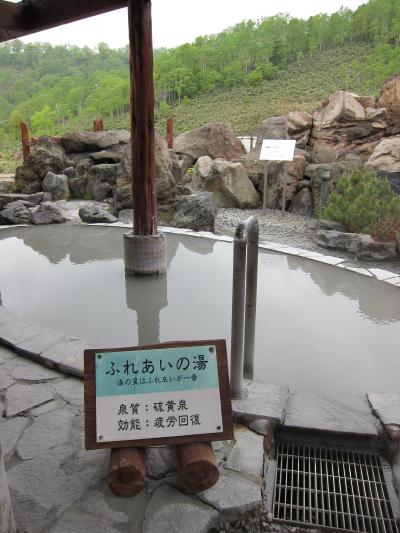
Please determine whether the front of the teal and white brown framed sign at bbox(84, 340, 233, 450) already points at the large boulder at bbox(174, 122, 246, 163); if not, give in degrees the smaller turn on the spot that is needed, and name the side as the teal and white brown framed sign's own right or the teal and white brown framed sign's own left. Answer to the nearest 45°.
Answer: approximately 180°

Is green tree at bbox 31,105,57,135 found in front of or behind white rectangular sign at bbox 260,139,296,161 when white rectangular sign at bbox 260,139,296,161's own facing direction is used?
behind

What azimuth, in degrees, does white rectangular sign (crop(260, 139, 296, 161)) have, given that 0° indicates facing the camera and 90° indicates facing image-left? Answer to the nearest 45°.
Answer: approximately 0°

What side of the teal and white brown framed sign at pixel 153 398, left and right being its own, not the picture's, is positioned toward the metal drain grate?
left

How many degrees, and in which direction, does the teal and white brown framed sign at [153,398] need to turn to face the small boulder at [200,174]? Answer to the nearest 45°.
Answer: approximately 180°

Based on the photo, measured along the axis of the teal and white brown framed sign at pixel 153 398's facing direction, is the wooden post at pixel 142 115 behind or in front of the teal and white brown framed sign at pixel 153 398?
behind

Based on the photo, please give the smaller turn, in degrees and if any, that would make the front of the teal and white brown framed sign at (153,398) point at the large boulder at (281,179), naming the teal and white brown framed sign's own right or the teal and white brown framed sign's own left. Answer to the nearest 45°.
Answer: approximately 180°

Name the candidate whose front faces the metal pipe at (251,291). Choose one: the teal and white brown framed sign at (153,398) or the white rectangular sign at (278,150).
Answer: the white rectangular sign at (278,150)

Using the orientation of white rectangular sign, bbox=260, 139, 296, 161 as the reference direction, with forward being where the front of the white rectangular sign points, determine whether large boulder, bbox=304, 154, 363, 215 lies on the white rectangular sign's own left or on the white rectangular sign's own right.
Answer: on the white rectangular sign's own left

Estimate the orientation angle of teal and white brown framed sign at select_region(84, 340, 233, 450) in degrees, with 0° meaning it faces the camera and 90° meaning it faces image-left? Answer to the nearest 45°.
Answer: approximately 0°

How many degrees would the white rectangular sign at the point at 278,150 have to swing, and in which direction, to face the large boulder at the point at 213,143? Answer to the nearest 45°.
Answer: approximately 135° to its right
